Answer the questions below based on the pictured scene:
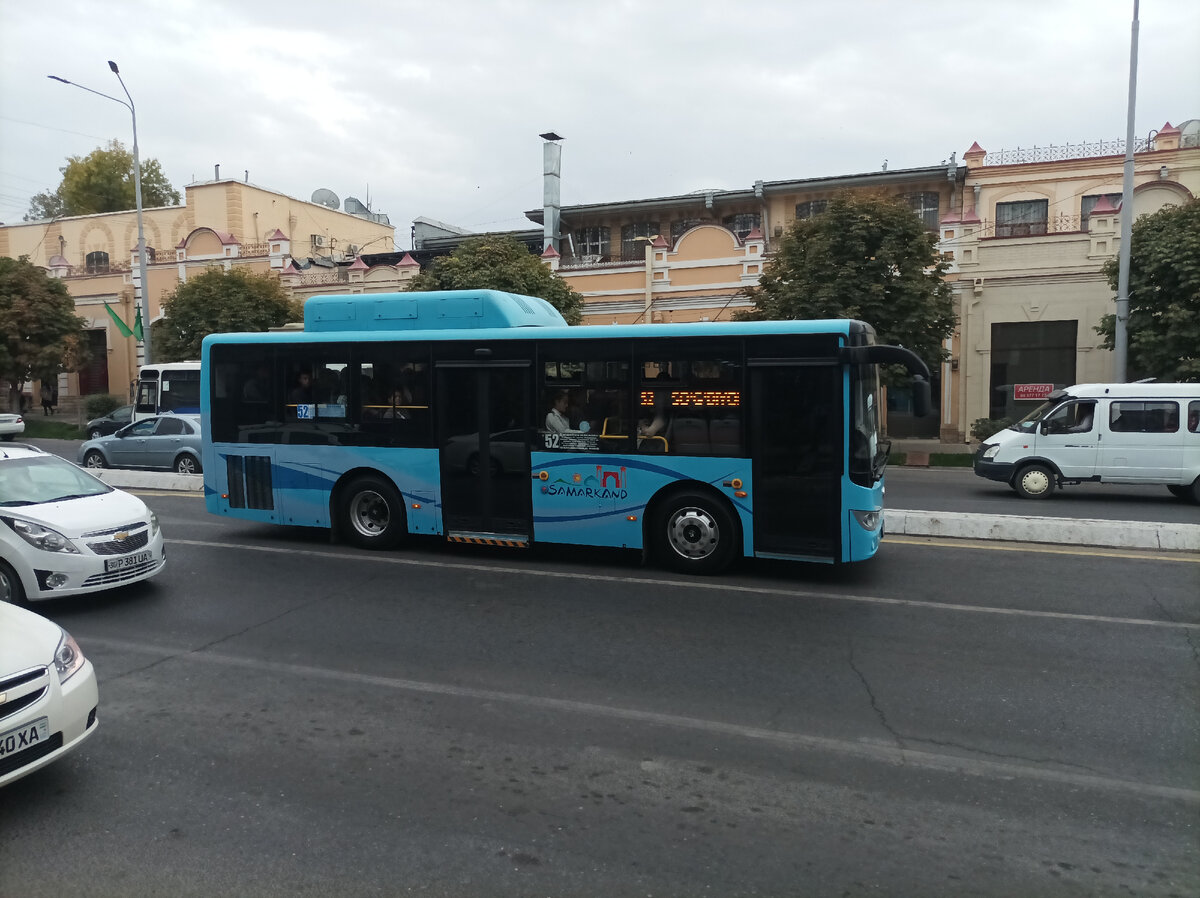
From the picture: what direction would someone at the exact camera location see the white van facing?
facing to the left of the viewer

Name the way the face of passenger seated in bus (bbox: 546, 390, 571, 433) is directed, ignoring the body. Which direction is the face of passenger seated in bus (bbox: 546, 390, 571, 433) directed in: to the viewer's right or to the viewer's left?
to the viewer's right

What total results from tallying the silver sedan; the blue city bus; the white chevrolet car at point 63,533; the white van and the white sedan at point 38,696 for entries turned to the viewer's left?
2

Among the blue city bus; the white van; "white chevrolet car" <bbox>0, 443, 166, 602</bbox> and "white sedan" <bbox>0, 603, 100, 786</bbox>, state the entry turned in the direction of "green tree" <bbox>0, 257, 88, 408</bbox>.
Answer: the white van

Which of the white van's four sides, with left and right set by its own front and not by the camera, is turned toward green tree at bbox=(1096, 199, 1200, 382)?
right

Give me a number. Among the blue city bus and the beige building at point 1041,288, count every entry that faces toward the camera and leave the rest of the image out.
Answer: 1

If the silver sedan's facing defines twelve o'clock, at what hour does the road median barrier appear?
The road median barrier is roughly at 6 o'clock from the silver sedan.

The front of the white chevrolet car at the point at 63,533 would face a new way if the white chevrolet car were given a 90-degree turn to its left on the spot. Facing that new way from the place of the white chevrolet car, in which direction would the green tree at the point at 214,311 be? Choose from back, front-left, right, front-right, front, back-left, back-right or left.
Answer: front-left

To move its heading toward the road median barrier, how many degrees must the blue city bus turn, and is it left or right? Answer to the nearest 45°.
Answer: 0° — it already faces it

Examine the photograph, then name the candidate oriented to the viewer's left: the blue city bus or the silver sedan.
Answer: the silver sedan

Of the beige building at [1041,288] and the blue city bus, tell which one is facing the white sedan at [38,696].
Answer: the beige building

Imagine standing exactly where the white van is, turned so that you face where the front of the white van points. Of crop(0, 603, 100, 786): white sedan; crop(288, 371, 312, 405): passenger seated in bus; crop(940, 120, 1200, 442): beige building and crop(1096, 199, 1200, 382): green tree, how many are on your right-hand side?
2

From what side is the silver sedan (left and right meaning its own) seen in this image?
left

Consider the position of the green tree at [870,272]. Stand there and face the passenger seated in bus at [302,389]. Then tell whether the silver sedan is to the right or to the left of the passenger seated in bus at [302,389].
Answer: right
